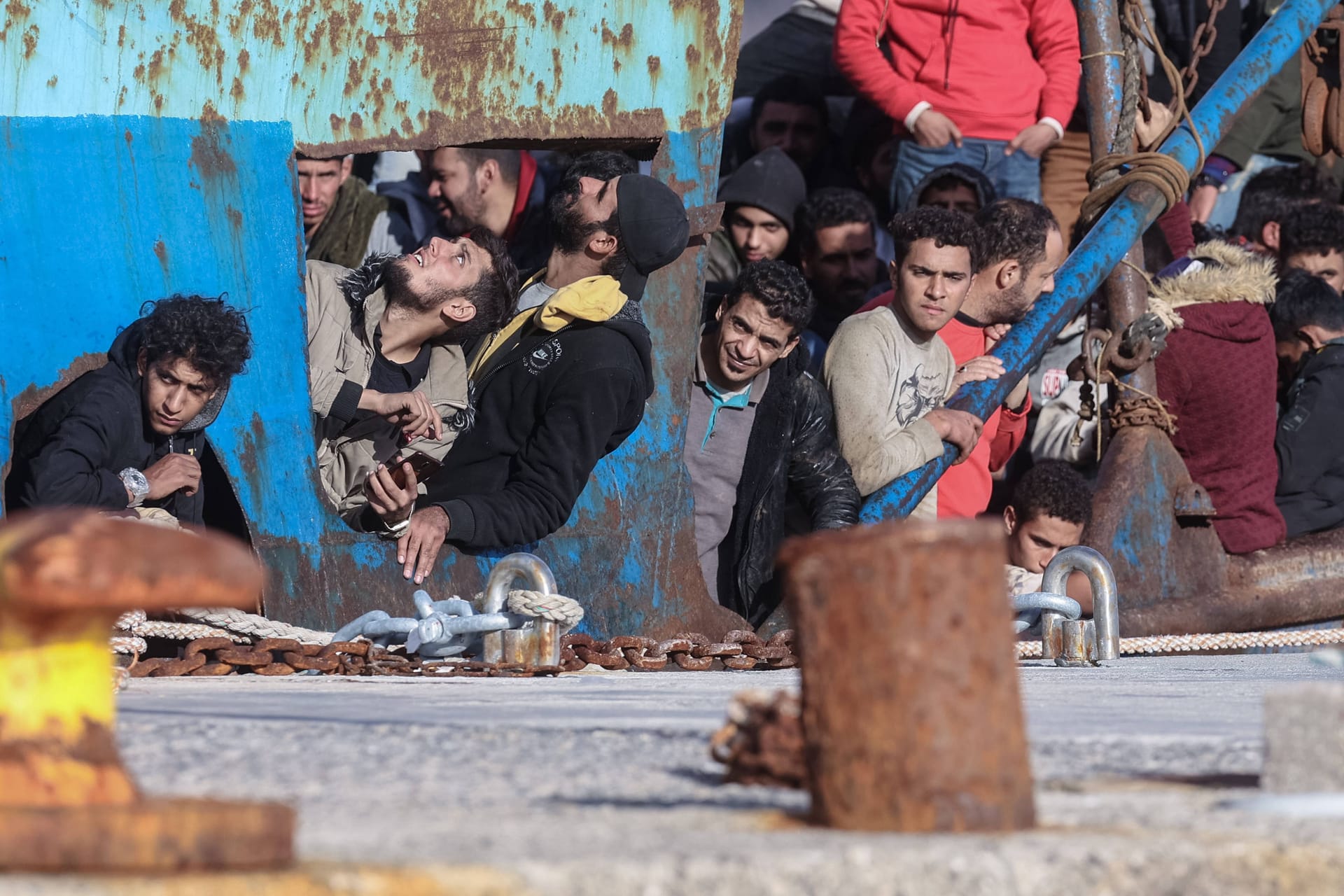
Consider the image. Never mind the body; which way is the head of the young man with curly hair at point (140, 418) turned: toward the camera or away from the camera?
toward the camera

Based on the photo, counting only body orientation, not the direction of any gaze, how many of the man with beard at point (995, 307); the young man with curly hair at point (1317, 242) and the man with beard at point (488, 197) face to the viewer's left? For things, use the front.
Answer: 1

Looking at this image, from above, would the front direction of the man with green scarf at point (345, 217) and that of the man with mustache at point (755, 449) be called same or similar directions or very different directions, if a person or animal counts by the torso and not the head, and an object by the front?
same or similar directions

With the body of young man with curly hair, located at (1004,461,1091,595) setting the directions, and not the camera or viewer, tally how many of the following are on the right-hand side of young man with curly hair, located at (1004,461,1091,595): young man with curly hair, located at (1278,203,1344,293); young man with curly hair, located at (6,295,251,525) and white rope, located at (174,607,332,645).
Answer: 2

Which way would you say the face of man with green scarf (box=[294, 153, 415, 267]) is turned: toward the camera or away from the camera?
toward the camera

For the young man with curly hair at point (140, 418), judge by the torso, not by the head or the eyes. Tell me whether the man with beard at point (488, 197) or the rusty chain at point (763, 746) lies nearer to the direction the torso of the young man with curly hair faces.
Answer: the rusty chain

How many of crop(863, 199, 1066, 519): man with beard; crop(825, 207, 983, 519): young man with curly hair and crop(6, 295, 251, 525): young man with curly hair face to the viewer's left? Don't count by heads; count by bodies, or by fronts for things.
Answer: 0

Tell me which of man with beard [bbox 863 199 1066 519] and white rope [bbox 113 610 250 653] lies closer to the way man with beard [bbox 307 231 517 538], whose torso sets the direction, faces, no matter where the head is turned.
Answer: the white rope

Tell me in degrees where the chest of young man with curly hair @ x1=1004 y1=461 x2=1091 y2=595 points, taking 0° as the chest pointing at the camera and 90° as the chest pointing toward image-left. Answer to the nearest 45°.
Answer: approximately 315°

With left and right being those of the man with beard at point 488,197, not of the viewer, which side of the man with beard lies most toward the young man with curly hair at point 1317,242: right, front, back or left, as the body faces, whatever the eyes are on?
back

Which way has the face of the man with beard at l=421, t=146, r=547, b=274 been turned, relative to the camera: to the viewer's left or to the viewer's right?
to the viewer's left

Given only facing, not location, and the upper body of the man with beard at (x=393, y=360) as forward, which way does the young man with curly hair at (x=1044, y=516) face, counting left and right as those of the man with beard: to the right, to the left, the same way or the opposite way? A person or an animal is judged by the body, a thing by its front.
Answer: to the left

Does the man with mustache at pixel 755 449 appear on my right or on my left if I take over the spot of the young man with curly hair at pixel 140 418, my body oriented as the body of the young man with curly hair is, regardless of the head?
on my left
